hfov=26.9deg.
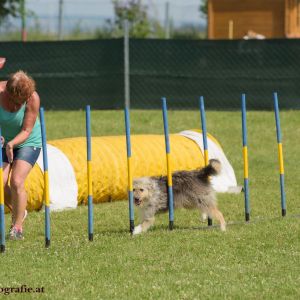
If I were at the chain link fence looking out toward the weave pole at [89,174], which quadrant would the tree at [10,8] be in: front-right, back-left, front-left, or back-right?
back-right

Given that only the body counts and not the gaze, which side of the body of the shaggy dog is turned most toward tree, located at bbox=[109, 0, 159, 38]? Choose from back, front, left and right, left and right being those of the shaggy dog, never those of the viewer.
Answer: right

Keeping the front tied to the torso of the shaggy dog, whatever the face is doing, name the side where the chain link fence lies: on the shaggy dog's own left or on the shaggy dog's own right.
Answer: on the shaggy dog's own right

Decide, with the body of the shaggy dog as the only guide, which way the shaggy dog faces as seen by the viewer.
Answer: to the viewer's left

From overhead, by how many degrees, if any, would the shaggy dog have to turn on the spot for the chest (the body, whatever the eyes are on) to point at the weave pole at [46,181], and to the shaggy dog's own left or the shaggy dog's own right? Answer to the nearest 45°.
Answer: approximately 45° to the shaggy dog's own left

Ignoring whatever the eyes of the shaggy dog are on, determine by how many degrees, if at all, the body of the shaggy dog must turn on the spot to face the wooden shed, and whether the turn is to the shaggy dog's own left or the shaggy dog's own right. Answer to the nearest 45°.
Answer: approximately 90° to the shaggy dog's own right
